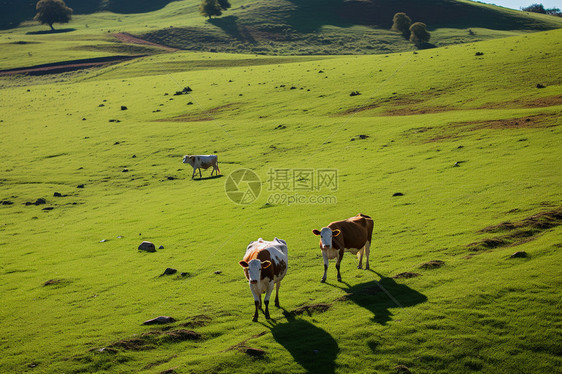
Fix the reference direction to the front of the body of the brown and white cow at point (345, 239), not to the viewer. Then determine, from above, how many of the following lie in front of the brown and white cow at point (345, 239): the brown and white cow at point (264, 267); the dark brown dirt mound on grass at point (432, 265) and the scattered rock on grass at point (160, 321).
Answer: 2

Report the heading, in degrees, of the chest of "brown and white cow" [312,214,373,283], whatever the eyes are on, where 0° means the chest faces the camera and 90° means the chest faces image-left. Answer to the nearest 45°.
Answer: approximately 45°
